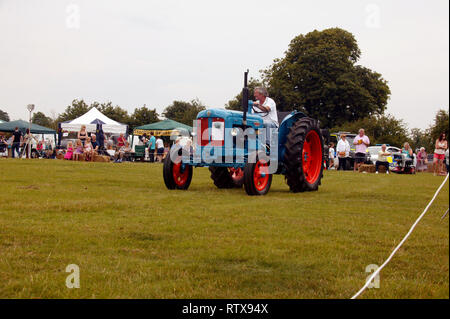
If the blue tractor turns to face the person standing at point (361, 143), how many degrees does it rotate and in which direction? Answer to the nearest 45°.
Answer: approximately 135° to its right

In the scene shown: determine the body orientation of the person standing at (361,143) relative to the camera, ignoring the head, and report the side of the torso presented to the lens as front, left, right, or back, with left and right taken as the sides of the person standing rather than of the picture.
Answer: front

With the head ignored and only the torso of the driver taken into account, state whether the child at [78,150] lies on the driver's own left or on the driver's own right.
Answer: on the driver's own right

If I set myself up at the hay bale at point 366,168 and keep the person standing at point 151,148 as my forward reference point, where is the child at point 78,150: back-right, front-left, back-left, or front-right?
front-left

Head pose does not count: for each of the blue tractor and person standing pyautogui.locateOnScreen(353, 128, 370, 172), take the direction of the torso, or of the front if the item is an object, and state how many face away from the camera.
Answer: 0

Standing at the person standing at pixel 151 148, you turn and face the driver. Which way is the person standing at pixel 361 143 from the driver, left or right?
left

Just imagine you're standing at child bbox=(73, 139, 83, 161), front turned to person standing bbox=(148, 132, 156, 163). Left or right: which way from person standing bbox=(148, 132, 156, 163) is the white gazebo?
left

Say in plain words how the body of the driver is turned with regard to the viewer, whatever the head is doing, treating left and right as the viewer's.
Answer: facing the viewer and to the left of the viewer

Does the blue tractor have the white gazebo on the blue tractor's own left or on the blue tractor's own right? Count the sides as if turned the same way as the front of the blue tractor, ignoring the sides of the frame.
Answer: on the blue tractor's own right

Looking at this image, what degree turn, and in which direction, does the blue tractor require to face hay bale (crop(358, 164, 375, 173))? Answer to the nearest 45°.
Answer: approximately 135° to its right

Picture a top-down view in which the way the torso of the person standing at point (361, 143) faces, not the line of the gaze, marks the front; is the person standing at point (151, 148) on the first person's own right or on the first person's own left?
on the first person's own right

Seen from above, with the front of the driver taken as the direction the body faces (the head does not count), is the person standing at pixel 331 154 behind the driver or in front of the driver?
behind
